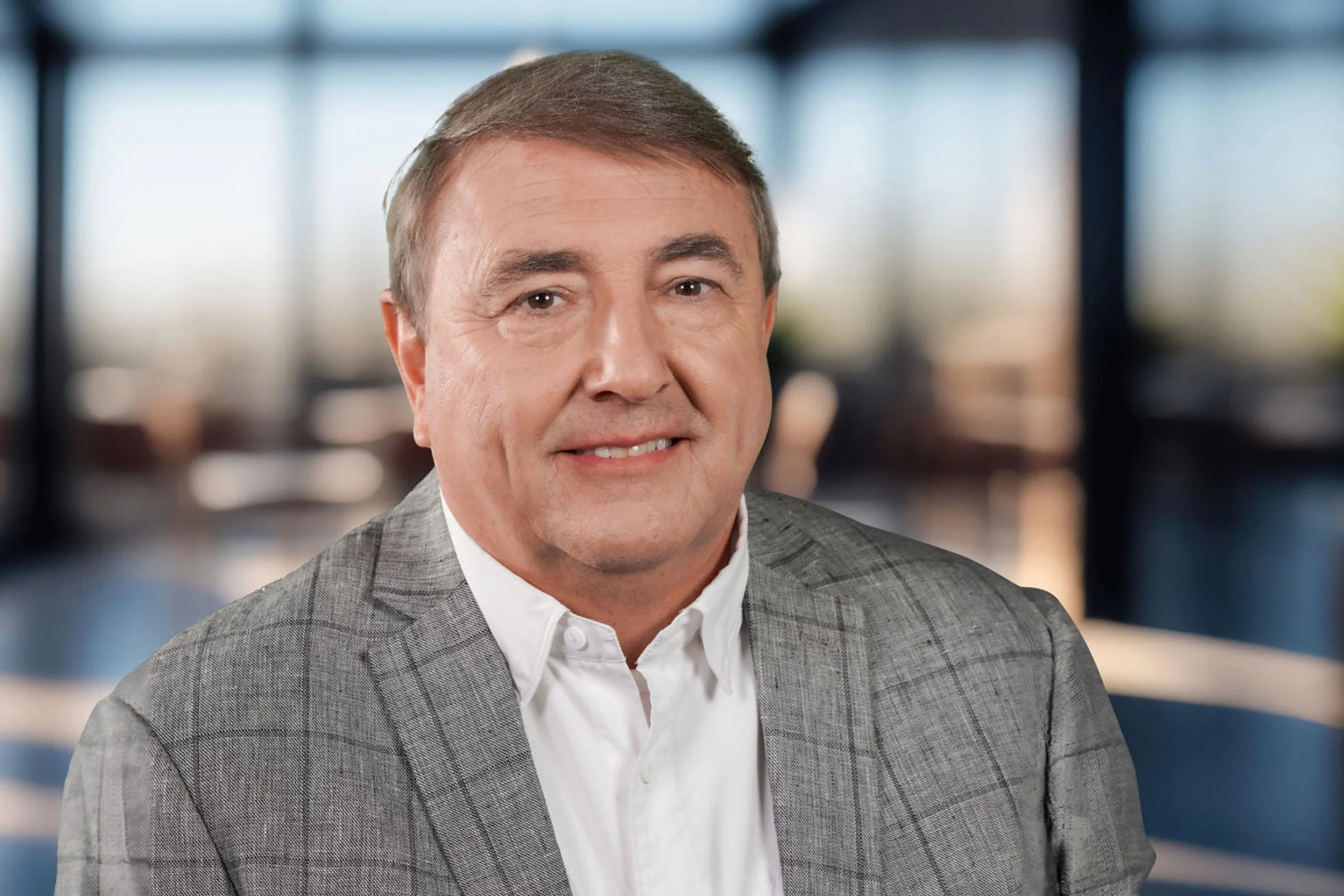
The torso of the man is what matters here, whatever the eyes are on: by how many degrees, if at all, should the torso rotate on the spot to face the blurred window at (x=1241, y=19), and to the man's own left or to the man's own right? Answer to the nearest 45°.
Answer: approximately 135° to the man's own left

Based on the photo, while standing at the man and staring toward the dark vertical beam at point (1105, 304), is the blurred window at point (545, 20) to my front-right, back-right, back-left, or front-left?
front-left

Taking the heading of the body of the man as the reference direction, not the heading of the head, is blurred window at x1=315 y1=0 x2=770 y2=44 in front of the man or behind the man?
behind

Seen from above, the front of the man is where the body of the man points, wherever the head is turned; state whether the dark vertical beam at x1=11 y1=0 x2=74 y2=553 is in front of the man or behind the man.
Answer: behind

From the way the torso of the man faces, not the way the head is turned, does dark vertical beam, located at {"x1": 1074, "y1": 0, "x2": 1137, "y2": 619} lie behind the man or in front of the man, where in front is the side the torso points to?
behind

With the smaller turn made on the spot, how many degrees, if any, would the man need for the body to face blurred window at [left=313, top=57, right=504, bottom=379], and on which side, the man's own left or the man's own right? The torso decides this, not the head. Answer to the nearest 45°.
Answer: approximately 180°

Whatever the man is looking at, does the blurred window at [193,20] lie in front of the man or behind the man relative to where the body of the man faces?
behind

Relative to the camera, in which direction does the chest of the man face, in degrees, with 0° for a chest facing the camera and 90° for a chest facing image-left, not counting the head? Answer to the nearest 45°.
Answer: approximately 0°

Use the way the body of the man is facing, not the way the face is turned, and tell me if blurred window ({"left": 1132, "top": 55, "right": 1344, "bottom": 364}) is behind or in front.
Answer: behind

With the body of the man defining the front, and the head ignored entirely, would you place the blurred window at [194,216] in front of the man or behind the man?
behind

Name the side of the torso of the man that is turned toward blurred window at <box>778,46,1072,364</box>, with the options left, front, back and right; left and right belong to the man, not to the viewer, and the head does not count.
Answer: back
